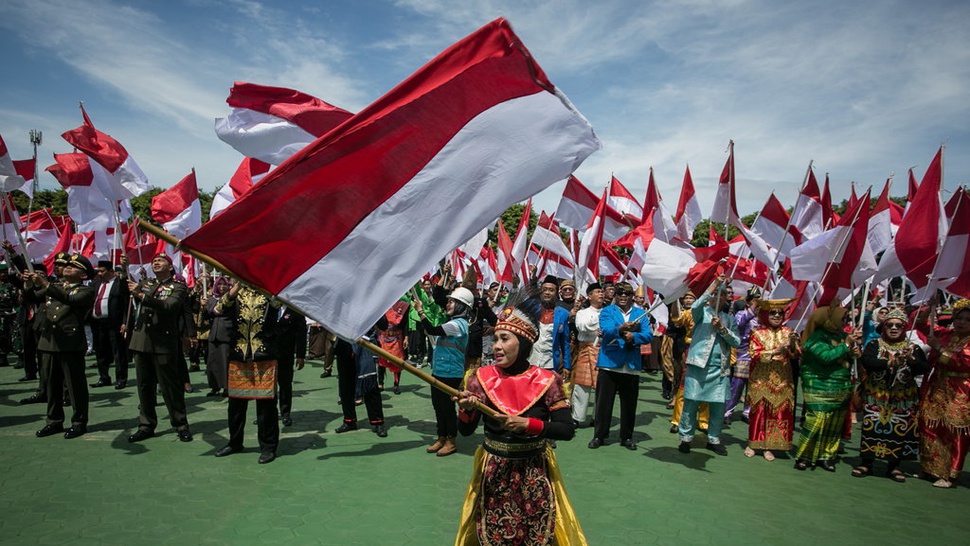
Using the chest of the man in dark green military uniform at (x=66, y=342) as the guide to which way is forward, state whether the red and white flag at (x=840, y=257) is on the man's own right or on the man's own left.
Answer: on the man's own left

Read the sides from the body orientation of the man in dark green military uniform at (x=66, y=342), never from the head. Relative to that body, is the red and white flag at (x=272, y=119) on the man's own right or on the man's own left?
on the man's own left

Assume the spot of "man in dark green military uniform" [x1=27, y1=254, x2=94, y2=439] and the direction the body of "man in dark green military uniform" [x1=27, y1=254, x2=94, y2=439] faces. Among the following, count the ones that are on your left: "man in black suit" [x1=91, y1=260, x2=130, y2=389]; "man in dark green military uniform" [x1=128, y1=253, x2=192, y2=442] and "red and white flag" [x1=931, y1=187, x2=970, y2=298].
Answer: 2
